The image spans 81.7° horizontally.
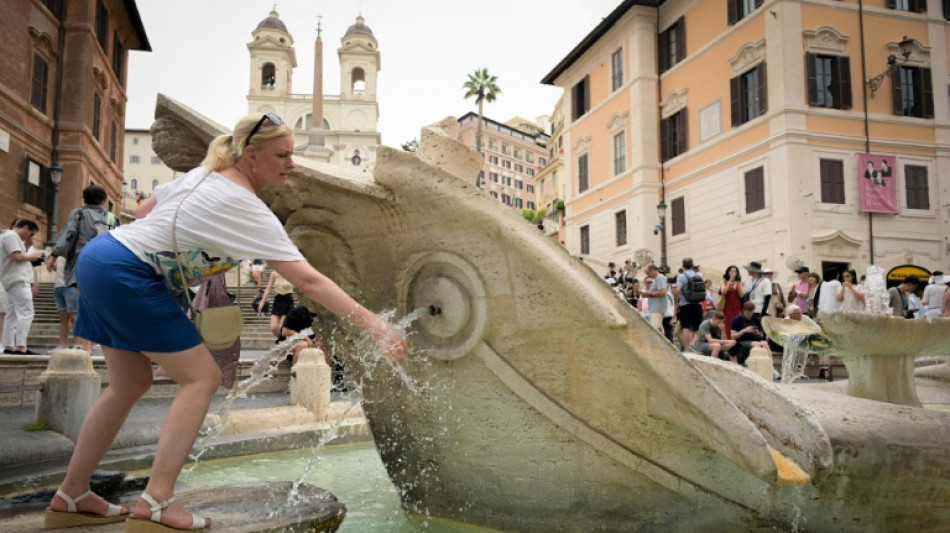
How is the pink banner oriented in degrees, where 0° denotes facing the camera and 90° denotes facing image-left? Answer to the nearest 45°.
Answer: approximately 0°

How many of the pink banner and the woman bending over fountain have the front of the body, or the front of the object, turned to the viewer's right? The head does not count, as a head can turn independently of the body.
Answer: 1

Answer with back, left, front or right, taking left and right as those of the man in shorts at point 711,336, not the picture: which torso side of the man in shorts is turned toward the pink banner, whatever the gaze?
left

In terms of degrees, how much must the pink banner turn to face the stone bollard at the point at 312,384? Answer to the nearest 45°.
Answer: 0° — it already faces it

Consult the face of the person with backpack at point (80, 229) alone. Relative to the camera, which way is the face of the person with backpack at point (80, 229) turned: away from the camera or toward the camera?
away from the camera

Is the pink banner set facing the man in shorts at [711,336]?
yes

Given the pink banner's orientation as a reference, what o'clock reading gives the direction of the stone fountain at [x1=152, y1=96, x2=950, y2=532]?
The stone fountain is roughly at 12 o'clock from the pink banner.

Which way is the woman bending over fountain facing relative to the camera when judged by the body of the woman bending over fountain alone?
to the viewer's right

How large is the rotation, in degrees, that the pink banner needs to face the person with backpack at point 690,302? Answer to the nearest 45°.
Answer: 0° — it already faces them
